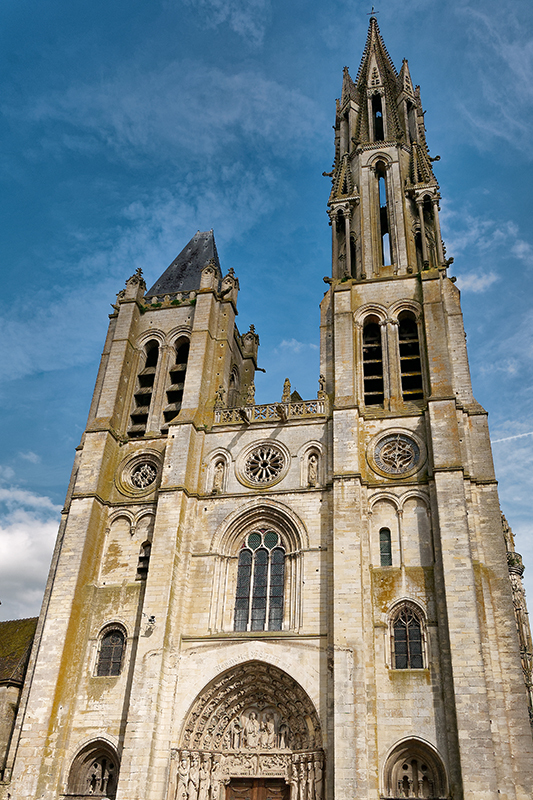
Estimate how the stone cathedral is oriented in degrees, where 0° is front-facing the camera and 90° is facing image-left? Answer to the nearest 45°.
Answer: approximately 0°
